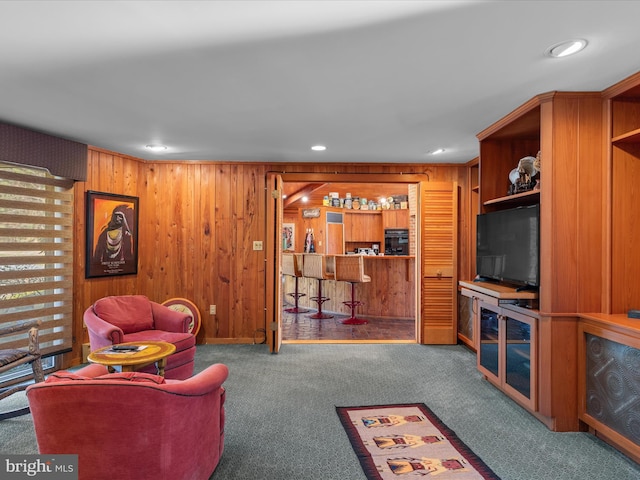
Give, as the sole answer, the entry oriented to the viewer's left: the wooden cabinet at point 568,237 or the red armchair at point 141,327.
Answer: the wooden cabinet

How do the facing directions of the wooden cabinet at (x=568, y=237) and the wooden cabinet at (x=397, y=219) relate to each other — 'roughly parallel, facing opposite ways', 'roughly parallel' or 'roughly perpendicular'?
roughly perpendicular

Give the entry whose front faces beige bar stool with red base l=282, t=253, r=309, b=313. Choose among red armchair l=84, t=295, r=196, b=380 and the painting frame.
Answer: the painting frame

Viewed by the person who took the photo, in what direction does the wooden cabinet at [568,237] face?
facing to the left of the viewer

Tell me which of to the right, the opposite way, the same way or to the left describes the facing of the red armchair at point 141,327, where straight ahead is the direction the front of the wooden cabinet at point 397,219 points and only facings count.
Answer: to the left

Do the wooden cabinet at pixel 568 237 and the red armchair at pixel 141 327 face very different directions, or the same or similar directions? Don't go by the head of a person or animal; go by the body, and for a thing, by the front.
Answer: very different directions

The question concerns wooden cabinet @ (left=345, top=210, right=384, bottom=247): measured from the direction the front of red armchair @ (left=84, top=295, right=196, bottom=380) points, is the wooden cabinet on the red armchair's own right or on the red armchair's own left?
on the red armchair's own left

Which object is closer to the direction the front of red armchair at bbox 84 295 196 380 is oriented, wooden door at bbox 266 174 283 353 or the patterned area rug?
the patterned area rug

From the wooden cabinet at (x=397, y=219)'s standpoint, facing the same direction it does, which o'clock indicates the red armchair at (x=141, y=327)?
The red armchair is roughly at 1 o'clock from the wooden cabinet.
